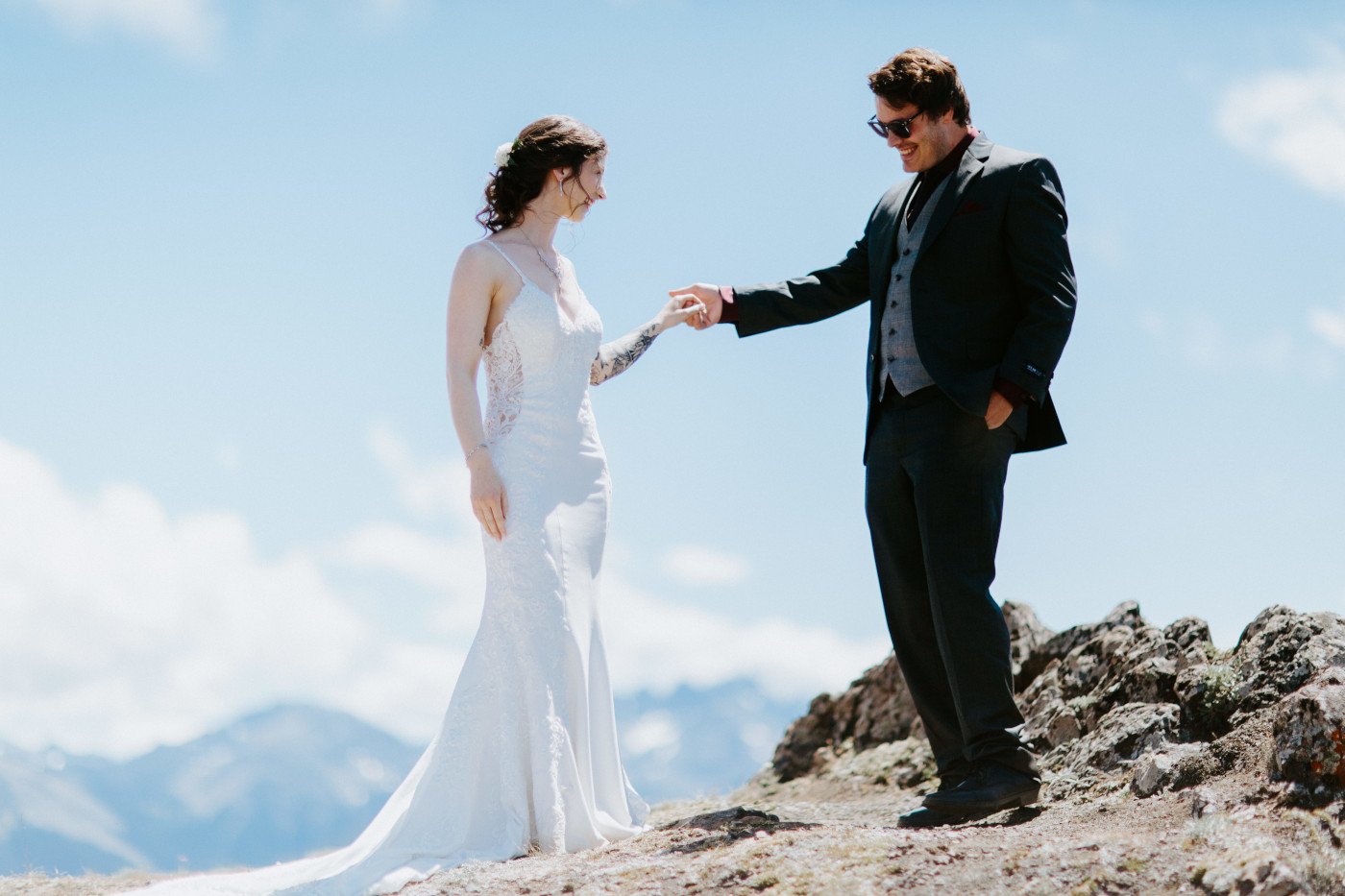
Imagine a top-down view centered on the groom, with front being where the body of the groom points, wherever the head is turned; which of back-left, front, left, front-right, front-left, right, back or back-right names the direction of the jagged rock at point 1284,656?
back

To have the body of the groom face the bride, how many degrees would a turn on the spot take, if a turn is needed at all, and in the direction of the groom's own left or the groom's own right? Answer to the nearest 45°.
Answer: approximately 45° to the groom's own right

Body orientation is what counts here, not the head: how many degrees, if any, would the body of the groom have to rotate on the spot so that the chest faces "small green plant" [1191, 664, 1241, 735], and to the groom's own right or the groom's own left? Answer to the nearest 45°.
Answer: approximately 180°

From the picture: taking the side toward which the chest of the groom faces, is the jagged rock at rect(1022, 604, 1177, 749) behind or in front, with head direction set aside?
behind

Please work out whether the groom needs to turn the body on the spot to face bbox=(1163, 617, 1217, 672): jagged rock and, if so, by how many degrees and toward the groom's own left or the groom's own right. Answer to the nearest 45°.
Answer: approximately 180°

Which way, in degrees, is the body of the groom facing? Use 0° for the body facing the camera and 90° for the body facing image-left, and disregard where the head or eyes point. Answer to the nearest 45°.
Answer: approximately 45°

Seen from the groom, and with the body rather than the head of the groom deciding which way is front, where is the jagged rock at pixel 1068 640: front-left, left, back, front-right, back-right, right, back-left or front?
back-right

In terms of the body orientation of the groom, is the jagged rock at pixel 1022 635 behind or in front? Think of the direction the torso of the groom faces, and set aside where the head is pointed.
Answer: behind

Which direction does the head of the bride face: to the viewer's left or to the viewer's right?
to the viewer's right
